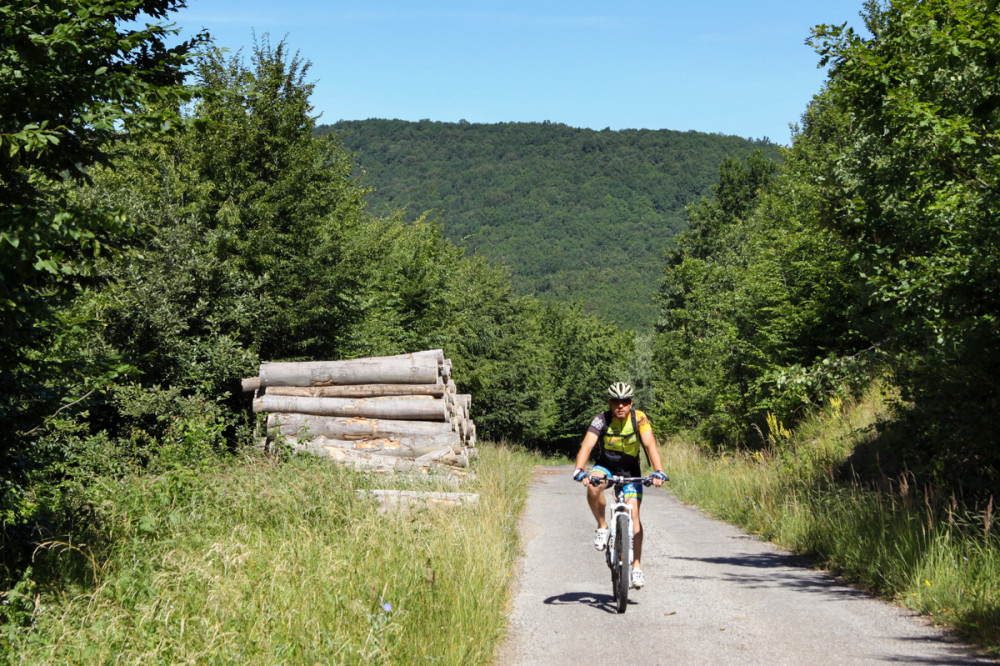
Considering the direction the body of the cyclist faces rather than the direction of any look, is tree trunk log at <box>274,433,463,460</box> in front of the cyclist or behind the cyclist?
behind

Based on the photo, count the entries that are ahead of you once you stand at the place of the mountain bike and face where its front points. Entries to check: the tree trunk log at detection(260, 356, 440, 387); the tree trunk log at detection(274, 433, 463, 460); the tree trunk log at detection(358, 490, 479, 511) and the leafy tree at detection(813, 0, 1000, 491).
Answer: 0

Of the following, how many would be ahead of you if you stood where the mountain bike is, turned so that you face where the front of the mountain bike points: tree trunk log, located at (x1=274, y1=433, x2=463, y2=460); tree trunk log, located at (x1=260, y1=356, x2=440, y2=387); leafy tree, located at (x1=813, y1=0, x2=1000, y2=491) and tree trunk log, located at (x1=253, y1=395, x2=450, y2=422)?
0

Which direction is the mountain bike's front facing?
toward the camera

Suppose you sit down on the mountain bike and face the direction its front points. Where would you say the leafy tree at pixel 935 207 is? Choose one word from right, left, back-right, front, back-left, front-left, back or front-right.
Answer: back-left

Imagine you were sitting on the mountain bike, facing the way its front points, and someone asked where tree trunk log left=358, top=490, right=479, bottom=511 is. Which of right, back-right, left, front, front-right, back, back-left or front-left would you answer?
back-right

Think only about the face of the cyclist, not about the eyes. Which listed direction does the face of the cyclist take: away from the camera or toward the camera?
toward the camera

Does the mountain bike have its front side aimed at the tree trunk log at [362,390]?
no

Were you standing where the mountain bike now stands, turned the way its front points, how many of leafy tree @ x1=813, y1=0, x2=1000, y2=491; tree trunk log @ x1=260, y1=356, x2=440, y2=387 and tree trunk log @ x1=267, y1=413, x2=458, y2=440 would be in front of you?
0

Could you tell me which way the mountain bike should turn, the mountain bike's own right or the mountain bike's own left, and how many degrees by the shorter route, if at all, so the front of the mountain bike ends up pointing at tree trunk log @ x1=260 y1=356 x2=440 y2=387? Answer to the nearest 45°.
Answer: approximately 135° to the mountain bike's own right

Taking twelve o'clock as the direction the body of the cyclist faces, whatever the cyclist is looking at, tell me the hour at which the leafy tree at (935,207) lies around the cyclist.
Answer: The leafy tree is roughly at 8 o'clock from the cyclist.

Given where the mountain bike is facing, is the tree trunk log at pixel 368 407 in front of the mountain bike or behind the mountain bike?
behind

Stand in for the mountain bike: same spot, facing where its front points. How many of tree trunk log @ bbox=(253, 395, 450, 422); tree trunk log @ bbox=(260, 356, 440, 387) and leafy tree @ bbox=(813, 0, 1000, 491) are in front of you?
0
